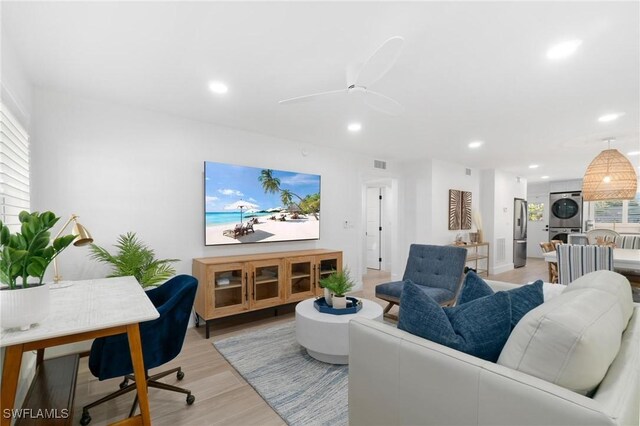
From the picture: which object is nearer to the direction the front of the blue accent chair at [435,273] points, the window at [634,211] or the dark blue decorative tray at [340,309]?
the dark blue decorative tray

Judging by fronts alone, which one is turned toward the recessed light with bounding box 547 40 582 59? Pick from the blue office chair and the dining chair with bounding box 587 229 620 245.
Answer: the dining chair

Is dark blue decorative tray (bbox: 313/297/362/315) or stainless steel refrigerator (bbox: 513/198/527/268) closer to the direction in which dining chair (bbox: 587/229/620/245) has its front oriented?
the dark blue decorative tray

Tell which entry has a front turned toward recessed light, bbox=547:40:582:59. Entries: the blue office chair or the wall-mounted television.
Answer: the wall-mounted television

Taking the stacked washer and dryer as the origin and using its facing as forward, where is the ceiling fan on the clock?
The ceiling fan is roughly at 12 o'clock from the stacked washer and dryer.

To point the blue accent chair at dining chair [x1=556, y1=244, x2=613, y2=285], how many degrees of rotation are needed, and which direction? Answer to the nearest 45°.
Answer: approximately 135° to its left

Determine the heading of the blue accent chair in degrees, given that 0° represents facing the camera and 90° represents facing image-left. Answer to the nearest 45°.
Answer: approximately 45°

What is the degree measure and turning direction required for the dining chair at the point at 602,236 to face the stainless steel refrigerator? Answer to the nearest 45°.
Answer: approximately 135° to its right

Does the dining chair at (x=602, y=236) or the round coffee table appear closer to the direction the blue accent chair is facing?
the round coffee table

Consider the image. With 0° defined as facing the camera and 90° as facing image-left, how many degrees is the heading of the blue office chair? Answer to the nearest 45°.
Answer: approximately 45°

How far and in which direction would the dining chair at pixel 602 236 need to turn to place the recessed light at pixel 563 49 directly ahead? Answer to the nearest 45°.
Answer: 0° — it already faces it

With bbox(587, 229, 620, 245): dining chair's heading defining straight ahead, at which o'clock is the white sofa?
The white sofa is roughly at 12 o'clock from the dining chair.

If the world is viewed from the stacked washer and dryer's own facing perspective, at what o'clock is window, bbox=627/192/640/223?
The window is roughly at 9 o'clock from the stacked washer and dryer.

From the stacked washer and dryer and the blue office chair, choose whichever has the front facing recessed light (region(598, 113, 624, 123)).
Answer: the stacked washer and dryer
